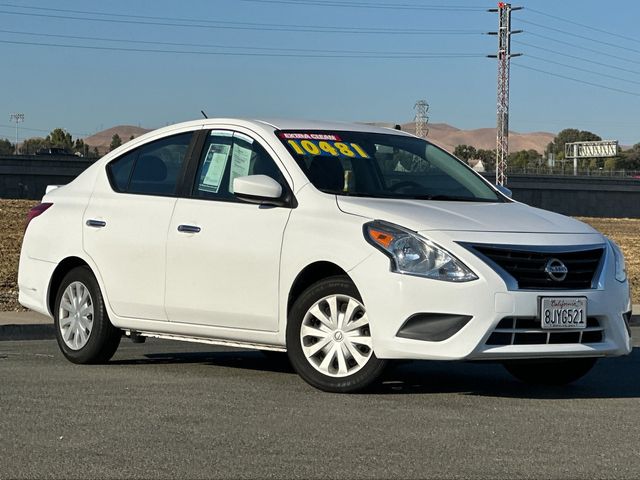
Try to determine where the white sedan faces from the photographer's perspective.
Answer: facing the viewer and to the right of the viewer
